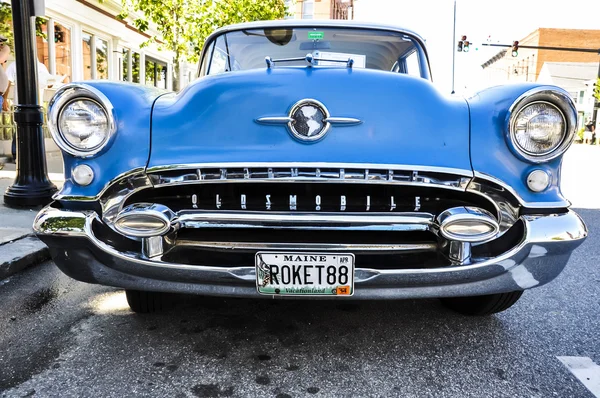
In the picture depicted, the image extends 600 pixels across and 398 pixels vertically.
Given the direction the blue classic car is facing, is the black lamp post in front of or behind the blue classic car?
behind

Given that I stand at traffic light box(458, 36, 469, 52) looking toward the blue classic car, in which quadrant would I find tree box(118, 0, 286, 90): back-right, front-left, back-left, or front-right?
front-right

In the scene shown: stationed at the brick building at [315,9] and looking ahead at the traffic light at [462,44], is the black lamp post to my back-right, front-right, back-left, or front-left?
front-right

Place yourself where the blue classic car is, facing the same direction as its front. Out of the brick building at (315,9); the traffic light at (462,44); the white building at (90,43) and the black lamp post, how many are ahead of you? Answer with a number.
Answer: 0

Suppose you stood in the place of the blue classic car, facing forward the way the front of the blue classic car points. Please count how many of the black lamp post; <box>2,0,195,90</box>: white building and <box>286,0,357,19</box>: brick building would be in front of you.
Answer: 0

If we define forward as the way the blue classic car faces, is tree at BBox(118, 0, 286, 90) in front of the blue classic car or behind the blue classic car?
behind

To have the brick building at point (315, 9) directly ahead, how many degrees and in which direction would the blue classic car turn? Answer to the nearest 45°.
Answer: approximately 180°

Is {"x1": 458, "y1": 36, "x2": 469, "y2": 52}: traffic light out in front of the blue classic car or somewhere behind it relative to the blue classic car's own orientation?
behind

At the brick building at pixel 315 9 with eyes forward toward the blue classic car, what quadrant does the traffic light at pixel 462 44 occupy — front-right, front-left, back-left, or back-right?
front-left

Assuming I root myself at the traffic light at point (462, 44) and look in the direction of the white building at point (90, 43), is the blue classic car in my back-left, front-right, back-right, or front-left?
front-left

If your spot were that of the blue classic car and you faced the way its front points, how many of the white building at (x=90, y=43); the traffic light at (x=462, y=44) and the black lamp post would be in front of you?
0

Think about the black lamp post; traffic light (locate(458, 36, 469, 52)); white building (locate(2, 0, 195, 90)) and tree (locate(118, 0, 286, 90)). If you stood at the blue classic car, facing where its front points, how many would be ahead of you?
0

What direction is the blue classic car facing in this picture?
toward the camera

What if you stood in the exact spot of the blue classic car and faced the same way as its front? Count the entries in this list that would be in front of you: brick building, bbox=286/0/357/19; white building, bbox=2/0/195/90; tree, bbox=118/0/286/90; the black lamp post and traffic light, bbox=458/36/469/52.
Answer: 0

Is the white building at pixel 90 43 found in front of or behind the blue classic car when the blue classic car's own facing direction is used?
behind
